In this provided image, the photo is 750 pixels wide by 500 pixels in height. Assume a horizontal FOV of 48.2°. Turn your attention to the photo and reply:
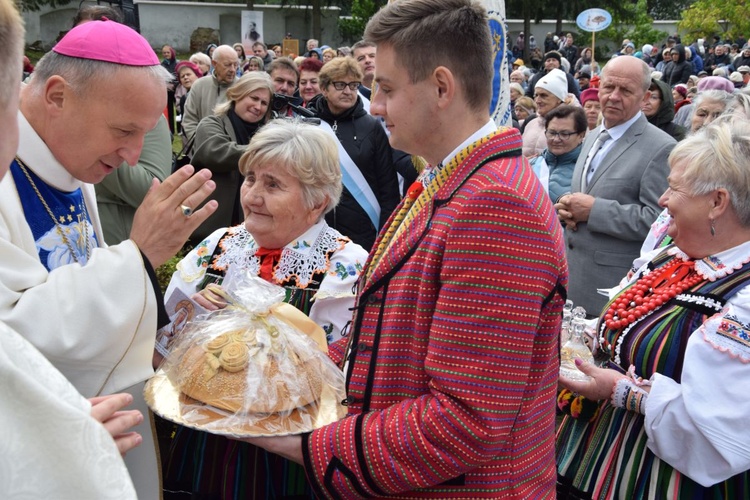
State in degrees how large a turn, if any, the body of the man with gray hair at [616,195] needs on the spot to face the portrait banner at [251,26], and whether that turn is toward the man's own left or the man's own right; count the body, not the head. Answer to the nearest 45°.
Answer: approximately 90° to the man's own right

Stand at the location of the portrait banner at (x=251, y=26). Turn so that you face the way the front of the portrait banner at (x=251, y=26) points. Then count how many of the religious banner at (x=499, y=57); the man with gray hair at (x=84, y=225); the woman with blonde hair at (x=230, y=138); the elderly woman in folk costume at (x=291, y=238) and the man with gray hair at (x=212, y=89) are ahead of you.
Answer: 5

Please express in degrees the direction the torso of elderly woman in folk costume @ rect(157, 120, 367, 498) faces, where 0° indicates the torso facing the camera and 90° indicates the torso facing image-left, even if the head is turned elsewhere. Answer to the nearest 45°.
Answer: approximately 45°

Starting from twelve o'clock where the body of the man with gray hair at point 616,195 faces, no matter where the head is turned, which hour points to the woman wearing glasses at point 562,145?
The woman wearing glasses is roughly at 4 o'clock from the man with gray hair.

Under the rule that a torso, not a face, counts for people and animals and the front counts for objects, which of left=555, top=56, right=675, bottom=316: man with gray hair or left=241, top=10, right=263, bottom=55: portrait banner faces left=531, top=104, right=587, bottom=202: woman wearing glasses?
the portrait banner

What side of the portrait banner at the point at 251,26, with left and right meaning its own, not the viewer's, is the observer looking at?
front

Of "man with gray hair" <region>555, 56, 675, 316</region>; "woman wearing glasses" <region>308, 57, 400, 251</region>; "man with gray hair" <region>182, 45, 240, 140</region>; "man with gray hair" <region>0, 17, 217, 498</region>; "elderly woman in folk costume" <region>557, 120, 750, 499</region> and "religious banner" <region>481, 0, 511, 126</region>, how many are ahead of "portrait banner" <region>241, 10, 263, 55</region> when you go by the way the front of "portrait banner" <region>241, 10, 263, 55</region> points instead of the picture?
6

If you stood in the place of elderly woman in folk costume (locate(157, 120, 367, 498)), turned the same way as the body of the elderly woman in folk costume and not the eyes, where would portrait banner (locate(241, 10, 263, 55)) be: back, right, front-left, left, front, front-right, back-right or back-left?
back-right

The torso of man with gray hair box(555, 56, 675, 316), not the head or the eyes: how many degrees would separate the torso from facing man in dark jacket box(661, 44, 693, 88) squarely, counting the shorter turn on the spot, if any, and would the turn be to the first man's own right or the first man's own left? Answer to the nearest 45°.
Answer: approximately 135° to the first man's own right

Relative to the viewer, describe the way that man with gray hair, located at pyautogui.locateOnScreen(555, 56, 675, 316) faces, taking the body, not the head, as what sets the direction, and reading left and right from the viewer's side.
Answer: facing the viewer and to the left of the viewer

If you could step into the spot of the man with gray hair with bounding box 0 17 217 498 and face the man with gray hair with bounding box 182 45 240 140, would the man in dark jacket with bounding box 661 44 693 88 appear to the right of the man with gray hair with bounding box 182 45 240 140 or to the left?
right

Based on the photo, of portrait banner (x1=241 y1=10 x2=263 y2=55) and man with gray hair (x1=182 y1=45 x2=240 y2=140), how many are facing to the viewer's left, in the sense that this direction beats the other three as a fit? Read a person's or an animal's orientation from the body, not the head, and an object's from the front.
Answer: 0
